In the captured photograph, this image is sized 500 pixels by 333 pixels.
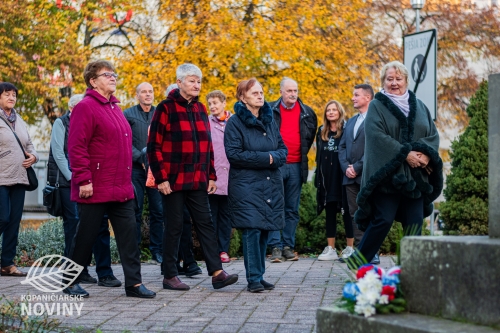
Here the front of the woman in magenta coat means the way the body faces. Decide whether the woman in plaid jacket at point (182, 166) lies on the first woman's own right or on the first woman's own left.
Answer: on the first woman's own left

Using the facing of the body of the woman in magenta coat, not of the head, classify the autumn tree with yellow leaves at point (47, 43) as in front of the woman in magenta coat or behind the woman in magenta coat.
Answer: behind

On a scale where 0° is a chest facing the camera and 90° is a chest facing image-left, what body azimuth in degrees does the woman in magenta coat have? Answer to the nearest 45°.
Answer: approximately 315°

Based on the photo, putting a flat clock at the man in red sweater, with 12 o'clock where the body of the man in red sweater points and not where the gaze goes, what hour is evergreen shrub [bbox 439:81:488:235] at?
The evergreen shrub is roughly at 9 o'clock from the man in red sweater.

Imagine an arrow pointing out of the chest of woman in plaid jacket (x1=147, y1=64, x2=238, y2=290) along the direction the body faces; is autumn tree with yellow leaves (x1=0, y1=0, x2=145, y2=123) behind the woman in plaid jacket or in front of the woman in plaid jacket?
behind

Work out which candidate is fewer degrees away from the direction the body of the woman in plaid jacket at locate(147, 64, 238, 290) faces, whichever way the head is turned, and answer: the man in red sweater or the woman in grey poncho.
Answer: the woman in grey poncho

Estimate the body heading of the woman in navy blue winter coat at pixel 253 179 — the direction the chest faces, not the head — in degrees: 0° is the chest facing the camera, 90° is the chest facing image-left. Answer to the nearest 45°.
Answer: approximately 315°

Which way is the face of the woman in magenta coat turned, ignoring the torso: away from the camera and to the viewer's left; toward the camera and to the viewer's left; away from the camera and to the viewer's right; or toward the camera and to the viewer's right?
toward the camera and to the viewer's right
